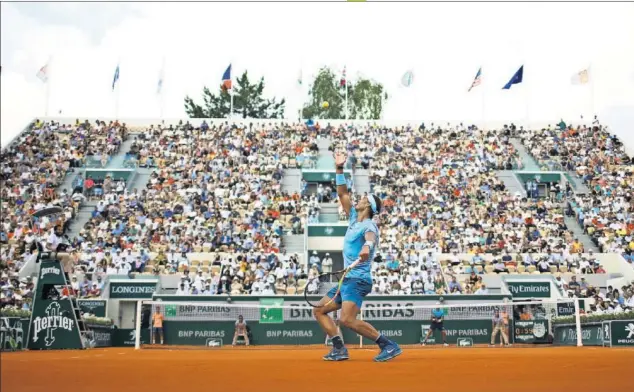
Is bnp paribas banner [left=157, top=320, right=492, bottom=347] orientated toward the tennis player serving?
yes

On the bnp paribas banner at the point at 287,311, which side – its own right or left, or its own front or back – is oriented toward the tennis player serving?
front

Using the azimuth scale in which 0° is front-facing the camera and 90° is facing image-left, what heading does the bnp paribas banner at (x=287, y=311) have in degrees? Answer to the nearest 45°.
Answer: approximately 0°
